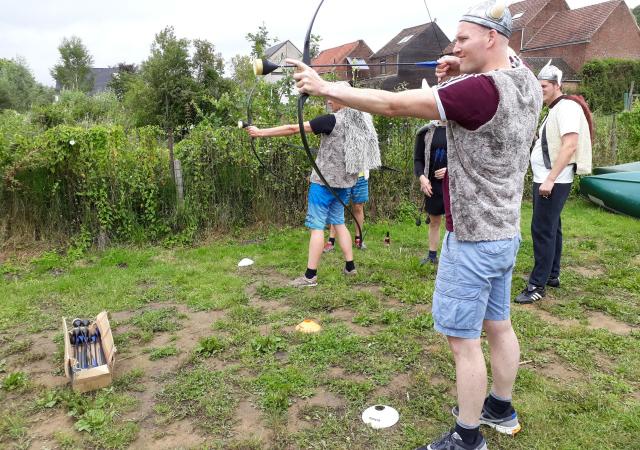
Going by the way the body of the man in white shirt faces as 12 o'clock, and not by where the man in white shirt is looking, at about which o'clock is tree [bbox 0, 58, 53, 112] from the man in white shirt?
The tree is roughly at 1 o'clock from the man in white shirt.

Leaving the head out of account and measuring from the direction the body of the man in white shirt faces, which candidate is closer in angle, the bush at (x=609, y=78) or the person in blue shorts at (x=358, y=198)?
the person in blue shorts

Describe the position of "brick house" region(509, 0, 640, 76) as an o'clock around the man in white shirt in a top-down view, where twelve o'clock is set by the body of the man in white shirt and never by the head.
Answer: The brick house is roughly at 3 o'clock from the man in white shirt.

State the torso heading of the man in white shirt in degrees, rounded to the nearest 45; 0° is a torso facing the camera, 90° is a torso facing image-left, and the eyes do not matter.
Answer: approximately 90°

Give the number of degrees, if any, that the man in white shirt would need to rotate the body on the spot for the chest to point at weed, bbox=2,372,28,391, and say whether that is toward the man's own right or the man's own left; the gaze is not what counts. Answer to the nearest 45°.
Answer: approximately 45° to the man's own left

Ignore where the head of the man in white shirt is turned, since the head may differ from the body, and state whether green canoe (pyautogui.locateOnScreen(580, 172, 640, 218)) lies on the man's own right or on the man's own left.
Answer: on the man's own right

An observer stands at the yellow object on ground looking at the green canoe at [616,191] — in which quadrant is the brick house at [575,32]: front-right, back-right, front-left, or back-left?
front-left

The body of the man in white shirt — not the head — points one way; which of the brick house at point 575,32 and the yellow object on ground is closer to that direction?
the yellow object on ground

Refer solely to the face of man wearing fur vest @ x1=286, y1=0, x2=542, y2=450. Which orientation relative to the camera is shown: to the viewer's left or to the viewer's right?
to the viewer's left

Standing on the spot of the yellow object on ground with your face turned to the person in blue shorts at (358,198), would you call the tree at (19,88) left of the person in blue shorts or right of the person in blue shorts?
left

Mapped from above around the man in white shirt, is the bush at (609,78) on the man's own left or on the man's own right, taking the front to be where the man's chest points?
on the man's own right

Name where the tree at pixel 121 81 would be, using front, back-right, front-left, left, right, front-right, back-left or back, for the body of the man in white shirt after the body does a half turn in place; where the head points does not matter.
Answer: back-left

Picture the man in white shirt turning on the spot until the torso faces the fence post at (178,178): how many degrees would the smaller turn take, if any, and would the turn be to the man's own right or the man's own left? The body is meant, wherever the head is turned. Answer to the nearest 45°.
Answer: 0° — they already face it

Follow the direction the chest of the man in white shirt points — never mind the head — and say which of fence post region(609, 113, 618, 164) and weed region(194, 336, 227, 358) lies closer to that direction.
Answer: the weed

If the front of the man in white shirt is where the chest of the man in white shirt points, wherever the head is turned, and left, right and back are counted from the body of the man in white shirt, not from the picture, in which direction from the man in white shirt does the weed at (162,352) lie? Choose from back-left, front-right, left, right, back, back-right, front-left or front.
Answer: front-left
